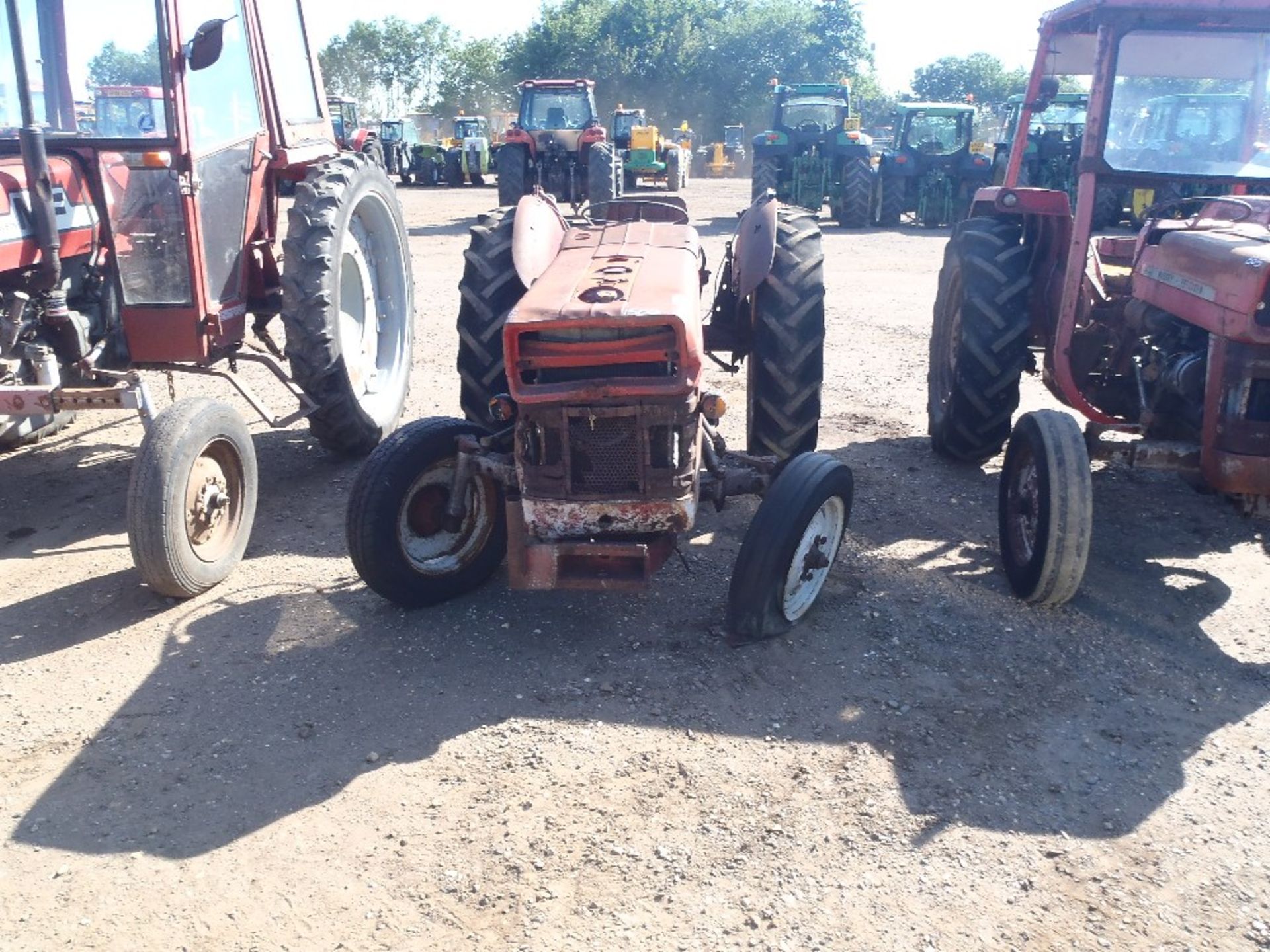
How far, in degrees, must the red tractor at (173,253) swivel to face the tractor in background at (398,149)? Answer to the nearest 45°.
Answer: approximately 135° to its right

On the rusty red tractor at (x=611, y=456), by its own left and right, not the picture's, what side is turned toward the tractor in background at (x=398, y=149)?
back

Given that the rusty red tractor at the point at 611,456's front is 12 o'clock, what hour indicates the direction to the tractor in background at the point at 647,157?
The tractor in background is roughly at 6 o'clock from the rusty red tractor.

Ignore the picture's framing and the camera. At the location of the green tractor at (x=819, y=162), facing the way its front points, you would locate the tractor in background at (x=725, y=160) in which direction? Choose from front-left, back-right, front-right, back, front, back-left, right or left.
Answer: front

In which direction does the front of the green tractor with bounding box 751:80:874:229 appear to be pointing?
away from the camera

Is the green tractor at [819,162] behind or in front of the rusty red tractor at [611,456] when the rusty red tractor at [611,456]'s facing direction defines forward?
behind

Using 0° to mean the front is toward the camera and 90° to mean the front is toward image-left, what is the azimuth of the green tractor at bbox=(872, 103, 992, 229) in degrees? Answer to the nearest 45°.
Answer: approximately 180°

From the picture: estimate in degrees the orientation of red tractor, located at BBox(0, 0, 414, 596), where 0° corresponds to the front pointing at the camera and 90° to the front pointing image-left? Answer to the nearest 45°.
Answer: approximately 45°

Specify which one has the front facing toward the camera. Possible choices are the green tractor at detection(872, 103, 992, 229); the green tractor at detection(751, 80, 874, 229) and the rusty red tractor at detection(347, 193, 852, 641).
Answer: the rusty red tractor

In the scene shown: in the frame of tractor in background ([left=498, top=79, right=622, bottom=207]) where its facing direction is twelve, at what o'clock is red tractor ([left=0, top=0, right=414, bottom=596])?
The red tractor is roughly at 6 o'clock from the tractor in background.

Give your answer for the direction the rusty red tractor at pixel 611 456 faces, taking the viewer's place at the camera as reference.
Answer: facing the viewer

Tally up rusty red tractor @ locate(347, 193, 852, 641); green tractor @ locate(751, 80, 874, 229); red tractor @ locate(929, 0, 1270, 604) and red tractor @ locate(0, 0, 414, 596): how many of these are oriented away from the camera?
1

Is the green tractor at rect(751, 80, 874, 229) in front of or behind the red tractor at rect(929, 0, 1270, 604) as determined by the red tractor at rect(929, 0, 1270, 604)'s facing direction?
behind

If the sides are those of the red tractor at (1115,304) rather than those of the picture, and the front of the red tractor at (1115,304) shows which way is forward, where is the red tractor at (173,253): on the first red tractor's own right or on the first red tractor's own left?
on the first red tractor's own right

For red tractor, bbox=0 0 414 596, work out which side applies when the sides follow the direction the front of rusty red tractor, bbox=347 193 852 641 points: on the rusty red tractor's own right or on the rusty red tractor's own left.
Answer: on the rusty red tractor's own right
